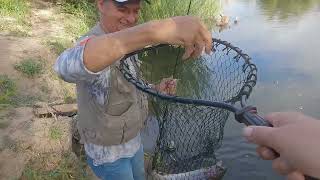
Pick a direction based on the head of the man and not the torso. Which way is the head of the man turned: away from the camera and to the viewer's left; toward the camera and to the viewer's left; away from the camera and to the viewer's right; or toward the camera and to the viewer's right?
toward the camera and to the viewer's right

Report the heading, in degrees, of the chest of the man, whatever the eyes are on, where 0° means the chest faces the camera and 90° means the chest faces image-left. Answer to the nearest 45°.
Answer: approximately 315°
